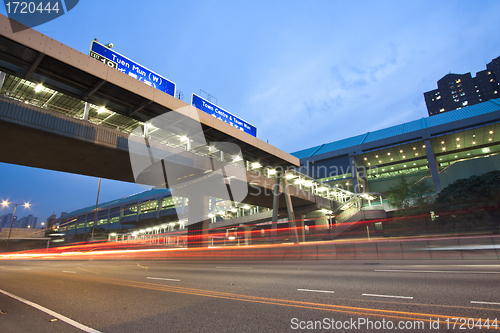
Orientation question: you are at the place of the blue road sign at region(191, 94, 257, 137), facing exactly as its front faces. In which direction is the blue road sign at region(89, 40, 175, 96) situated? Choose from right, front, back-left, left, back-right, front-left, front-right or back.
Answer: right

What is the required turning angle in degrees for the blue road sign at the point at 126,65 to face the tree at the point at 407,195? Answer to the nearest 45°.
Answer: approximately 45° to its left

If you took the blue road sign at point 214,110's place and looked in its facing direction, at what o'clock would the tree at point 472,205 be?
The tree is roughly at 10 o'clock from the blue road sign.

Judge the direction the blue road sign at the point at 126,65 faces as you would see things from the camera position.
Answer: facing the viewer and to the right of the viewer

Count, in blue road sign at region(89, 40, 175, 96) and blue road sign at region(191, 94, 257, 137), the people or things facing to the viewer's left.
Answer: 0

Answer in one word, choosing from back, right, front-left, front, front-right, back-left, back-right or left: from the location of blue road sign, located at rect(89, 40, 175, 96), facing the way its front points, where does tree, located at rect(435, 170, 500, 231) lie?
front-left

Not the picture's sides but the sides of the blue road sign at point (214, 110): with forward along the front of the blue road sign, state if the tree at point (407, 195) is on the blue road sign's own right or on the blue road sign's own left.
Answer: on the blue road sign's own left
